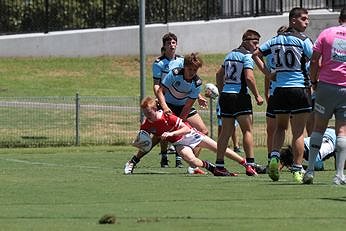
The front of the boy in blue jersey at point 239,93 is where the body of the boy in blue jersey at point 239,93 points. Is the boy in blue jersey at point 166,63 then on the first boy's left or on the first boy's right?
on the first boy's left

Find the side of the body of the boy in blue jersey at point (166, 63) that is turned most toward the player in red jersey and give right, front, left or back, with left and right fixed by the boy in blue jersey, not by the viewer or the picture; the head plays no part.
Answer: front

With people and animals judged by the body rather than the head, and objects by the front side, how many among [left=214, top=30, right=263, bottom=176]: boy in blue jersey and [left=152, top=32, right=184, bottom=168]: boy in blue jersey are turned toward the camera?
1

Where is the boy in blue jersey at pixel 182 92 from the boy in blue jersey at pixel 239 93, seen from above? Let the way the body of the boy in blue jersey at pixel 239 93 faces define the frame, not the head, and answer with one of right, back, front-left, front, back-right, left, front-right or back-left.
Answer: left

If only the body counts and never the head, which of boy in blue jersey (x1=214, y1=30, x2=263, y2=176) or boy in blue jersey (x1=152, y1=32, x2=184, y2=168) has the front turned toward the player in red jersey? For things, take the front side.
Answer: boy in blue jersey (x1=152, y1=32, x2=184, y2=168)

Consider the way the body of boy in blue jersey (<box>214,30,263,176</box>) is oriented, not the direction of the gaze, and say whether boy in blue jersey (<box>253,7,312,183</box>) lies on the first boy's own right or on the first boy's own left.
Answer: on the first boy's own right
